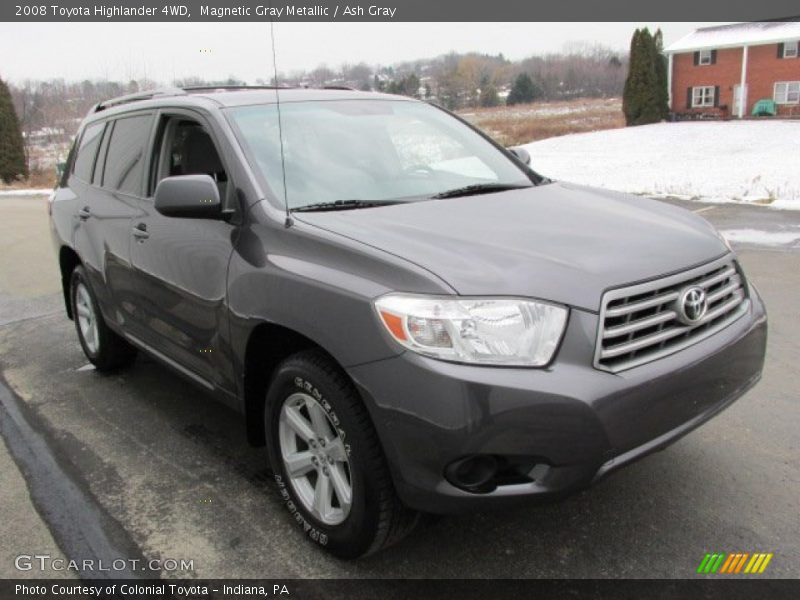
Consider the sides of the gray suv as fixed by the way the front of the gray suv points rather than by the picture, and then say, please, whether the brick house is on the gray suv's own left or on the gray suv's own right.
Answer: on the gray suv's own left

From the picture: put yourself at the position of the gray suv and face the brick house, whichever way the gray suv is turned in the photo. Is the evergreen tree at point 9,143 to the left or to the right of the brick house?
left

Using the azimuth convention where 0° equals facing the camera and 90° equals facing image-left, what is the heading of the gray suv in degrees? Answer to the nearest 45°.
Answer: approximately 315°

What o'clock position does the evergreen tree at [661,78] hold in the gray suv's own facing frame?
The evergreen tree is roughly at 8 o'clock from the gray suv.

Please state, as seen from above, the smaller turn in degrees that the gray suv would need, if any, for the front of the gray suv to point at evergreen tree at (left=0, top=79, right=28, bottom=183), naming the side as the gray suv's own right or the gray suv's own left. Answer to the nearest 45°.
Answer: approximately 180°

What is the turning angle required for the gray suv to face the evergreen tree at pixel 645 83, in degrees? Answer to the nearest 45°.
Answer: approximately 135° to its left

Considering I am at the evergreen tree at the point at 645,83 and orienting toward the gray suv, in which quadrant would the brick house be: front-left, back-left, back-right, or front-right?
back-left
